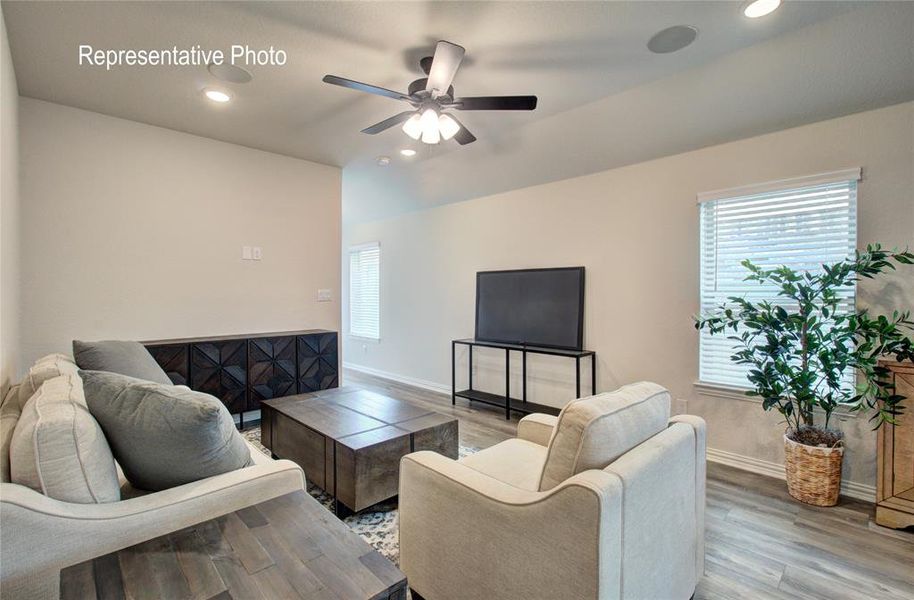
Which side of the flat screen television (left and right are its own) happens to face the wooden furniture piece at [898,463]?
left

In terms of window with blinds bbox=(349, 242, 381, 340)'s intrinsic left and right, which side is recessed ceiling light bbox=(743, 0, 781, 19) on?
on its left

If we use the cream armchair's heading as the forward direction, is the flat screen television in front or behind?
in front

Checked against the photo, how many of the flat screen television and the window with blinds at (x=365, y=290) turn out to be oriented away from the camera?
0

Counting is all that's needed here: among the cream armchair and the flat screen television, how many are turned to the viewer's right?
0

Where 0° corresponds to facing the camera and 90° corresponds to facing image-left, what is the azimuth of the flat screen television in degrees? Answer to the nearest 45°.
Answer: approximately 45°

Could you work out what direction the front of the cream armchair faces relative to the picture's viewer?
facing away from the viewer and to the left of the viewer

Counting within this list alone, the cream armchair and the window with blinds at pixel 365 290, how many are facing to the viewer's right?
0

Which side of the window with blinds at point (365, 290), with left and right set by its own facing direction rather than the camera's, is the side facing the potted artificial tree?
left

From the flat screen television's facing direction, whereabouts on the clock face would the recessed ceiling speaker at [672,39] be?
The recessed ceiling speaker is roughly at 10 o'clock from the flat screen television.

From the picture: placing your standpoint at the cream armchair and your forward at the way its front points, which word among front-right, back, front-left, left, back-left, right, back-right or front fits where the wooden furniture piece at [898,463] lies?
right

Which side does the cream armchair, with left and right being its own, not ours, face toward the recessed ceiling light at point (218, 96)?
front

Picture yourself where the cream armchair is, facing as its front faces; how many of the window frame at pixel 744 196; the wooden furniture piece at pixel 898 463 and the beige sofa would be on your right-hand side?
2
